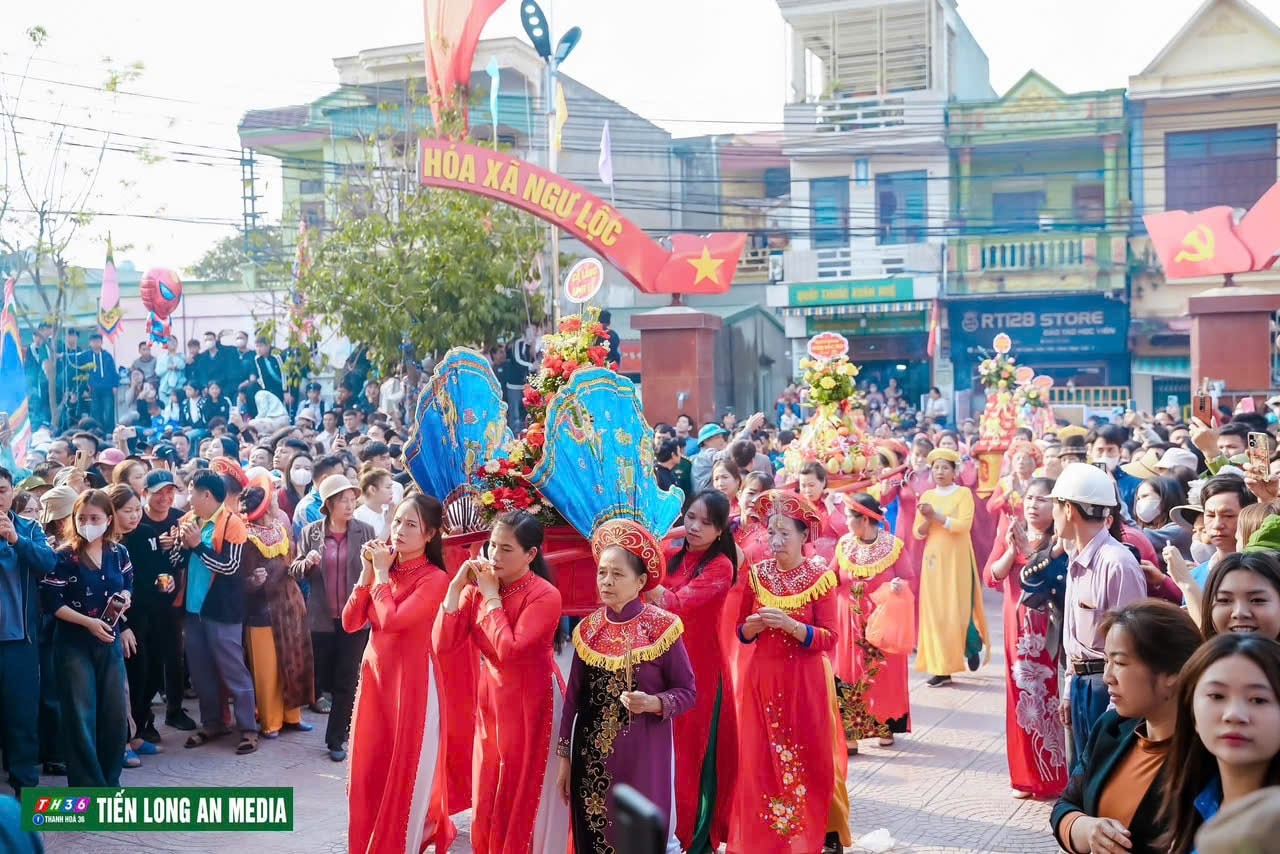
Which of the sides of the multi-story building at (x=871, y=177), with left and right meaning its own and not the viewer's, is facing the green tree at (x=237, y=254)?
right

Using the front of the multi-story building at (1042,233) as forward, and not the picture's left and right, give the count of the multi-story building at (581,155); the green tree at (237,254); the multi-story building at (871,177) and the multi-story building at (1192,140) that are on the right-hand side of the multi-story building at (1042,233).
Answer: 3

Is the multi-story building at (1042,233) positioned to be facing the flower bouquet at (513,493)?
yes
